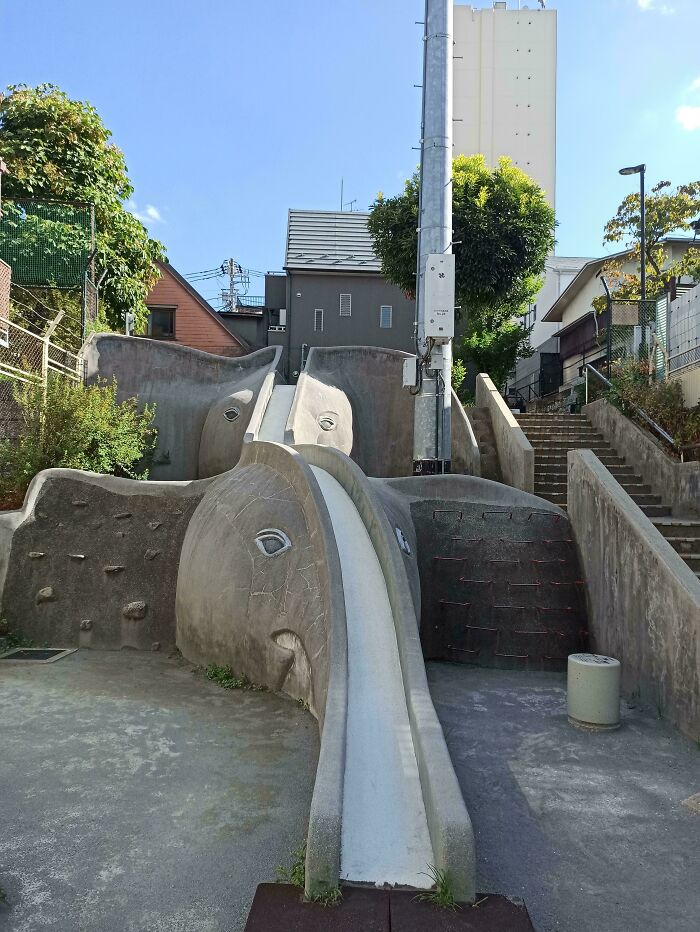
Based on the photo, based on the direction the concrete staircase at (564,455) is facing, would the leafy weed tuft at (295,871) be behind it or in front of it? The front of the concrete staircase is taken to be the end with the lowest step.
in front

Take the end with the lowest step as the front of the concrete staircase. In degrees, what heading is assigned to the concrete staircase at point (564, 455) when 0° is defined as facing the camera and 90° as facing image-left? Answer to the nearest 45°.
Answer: approximately 0°

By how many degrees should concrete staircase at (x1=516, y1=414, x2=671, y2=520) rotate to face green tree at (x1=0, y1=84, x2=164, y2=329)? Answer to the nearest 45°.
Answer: approximately 90° to its right

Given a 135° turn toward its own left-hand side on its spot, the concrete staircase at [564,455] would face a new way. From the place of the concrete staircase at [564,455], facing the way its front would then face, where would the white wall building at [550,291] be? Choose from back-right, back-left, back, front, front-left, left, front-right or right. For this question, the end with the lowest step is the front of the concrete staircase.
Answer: front-left

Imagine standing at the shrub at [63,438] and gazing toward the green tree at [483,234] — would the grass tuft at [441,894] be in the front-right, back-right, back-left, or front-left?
back-right

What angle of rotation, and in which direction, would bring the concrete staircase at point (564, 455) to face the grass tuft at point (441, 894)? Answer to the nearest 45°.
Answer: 0° — it already faces it

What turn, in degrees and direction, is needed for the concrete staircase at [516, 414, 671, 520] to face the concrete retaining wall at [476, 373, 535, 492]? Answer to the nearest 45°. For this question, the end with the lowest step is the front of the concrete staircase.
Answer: approximately 90° to its right

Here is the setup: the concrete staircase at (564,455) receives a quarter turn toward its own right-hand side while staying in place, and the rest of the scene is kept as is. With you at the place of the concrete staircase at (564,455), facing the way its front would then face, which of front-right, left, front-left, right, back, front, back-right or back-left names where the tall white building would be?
right

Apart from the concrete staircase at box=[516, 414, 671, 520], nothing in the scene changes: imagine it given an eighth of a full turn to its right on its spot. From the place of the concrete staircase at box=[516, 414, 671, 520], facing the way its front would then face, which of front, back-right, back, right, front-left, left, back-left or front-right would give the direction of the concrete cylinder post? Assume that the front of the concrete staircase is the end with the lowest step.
front-left

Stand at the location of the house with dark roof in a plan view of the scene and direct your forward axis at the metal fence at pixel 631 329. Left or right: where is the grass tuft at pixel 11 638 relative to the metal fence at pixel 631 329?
right

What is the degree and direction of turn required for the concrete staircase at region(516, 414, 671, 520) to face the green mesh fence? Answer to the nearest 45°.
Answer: approximately 90° to its right

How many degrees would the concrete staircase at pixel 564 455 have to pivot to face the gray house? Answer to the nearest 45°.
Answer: approximately 135° to its right

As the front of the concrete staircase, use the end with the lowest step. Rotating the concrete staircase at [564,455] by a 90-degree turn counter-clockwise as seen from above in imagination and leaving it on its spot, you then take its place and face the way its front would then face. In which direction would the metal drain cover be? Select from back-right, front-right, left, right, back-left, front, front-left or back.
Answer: back-right

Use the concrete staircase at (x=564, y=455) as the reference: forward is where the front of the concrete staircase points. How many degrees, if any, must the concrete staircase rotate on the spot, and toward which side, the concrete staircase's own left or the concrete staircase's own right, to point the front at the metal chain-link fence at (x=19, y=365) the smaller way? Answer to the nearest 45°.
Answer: approximately 90° to the concrete staircase's own right

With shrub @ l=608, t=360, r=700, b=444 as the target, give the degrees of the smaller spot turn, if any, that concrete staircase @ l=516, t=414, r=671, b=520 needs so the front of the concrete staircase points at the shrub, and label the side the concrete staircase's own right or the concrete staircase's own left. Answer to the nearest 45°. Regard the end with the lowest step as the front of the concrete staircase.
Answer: approximately 90° to the concrete staircase's own left

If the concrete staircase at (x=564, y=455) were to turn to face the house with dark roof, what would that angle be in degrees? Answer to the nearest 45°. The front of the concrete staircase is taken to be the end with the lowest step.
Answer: approximately 135° to its right
